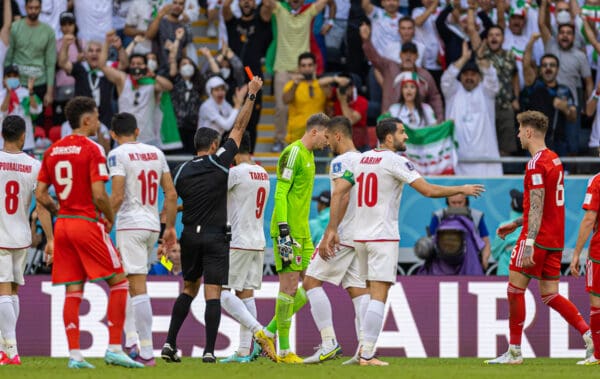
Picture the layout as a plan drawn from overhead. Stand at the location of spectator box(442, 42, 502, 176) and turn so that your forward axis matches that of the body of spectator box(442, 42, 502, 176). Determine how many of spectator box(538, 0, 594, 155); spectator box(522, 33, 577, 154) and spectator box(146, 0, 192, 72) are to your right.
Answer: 1

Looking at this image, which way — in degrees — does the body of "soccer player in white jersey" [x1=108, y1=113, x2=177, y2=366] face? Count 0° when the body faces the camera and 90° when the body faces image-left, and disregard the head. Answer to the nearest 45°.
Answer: approximately 135°

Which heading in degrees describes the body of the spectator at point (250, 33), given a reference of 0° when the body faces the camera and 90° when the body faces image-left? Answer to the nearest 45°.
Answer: approximately 0°

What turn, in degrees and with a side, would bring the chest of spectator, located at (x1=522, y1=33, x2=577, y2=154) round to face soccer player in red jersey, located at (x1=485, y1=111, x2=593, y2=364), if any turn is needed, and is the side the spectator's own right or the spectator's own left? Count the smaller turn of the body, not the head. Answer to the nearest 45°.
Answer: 0° — they already face them

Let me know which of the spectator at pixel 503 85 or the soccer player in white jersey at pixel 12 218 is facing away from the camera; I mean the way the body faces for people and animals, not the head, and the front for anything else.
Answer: the soccer player in white jersey

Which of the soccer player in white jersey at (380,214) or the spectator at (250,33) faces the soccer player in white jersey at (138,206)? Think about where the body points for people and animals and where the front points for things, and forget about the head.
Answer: the spectator

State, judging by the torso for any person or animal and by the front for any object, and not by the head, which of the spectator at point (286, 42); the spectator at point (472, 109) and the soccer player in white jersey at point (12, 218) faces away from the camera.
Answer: the soccer player in white jersey
